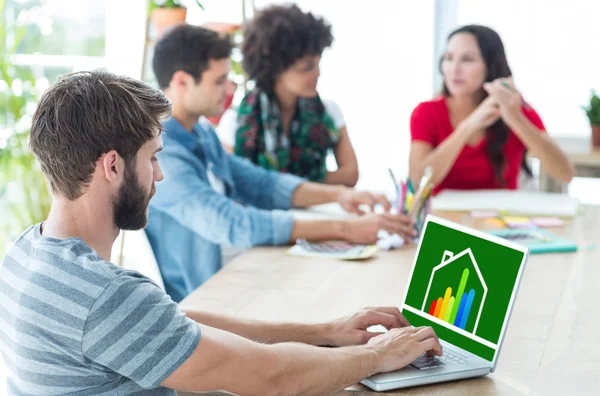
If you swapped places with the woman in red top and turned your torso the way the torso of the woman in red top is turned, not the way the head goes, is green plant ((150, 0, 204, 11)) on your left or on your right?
on your right

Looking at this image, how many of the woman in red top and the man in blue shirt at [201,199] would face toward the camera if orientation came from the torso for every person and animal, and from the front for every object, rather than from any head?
1

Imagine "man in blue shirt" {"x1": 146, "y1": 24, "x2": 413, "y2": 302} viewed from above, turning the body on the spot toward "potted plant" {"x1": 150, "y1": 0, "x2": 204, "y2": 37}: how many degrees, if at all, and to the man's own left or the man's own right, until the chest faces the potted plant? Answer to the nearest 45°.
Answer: approximately 90° to the man's own left

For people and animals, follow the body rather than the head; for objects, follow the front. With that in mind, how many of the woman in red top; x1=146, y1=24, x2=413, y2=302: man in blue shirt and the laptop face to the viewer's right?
1

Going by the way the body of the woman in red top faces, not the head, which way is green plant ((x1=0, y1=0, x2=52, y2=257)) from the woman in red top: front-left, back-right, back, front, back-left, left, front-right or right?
right

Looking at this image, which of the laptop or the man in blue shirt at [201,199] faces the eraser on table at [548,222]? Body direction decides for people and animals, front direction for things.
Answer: the man in blue shirt

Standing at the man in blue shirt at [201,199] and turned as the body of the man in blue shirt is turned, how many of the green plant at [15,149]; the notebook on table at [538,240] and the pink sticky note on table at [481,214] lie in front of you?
2

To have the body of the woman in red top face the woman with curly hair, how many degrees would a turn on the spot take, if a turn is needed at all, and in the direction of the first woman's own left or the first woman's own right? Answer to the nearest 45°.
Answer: approximately 90° to the first woman's own right

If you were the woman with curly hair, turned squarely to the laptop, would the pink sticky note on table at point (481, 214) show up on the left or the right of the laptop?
left

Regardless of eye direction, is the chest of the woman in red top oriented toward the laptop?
yes

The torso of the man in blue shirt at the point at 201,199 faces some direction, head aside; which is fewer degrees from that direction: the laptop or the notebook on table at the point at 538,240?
the notebook on table

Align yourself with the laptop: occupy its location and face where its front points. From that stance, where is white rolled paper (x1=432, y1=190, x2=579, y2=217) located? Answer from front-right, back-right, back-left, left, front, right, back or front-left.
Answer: back-right

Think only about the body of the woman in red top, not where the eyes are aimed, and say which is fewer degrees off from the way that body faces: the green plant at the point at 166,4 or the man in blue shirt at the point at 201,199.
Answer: the man in blue shirt

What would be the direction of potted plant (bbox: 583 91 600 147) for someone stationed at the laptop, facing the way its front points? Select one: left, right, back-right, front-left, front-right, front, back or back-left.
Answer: back-right

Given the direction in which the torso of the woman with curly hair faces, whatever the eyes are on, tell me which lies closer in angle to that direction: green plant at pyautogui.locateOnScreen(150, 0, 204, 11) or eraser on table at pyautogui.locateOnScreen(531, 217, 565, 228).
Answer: the eraser on table

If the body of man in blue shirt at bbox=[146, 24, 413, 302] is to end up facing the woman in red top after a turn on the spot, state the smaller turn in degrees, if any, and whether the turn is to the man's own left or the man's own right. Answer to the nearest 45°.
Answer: approximately 45° to the man's own left

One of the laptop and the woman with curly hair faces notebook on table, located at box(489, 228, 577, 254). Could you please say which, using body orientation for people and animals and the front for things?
the woman with curly hair
